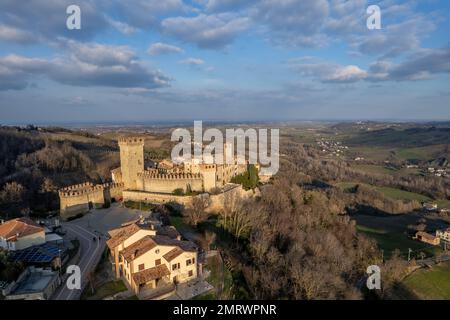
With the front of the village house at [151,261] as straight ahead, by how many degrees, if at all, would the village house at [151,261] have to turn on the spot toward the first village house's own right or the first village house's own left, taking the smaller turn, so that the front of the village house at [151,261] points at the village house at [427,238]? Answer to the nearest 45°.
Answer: approximately 90° to the first village house's own left

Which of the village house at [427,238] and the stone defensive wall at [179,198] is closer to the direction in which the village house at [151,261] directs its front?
the village house

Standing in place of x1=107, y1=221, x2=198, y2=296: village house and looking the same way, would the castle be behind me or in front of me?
behind

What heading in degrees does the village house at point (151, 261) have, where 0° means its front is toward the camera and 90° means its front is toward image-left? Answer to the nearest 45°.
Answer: approximately 315°

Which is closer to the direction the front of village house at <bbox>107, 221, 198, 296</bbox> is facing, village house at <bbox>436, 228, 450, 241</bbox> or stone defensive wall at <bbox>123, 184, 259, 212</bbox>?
the village house

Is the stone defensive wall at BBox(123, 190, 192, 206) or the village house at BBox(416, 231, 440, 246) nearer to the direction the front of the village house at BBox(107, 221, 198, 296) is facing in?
the village house

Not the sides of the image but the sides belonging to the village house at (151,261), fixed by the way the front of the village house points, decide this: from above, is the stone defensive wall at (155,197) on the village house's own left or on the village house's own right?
on the village house's own left

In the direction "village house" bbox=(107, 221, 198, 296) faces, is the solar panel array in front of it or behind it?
behind

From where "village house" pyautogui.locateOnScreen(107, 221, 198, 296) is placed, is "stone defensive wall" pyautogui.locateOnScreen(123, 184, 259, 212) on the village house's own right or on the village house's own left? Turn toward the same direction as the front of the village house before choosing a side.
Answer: on the village house's own left
